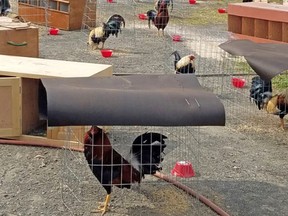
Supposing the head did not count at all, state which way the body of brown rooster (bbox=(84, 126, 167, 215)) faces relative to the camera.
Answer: to the viewer's left

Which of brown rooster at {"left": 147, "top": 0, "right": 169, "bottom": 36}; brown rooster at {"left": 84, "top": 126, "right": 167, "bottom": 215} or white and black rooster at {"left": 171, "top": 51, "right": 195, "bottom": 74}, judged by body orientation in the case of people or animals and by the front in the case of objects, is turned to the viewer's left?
brown rooster at {"left": 84, "top": 126, "right": 167, "bottom": 215}

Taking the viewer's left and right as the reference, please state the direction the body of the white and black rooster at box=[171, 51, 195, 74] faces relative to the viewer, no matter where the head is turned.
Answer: facing to the right of the viewer

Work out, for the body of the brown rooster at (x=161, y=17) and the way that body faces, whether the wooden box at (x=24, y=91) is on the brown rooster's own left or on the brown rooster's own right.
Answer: on the brown rooster's own right

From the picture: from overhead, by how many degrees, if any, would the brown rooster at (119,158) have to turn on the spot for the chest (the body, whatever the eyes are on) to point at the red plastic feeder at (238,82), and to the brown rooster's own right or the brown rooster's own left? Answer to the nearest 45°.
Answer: approximately 90° to the brown rooster's own right
